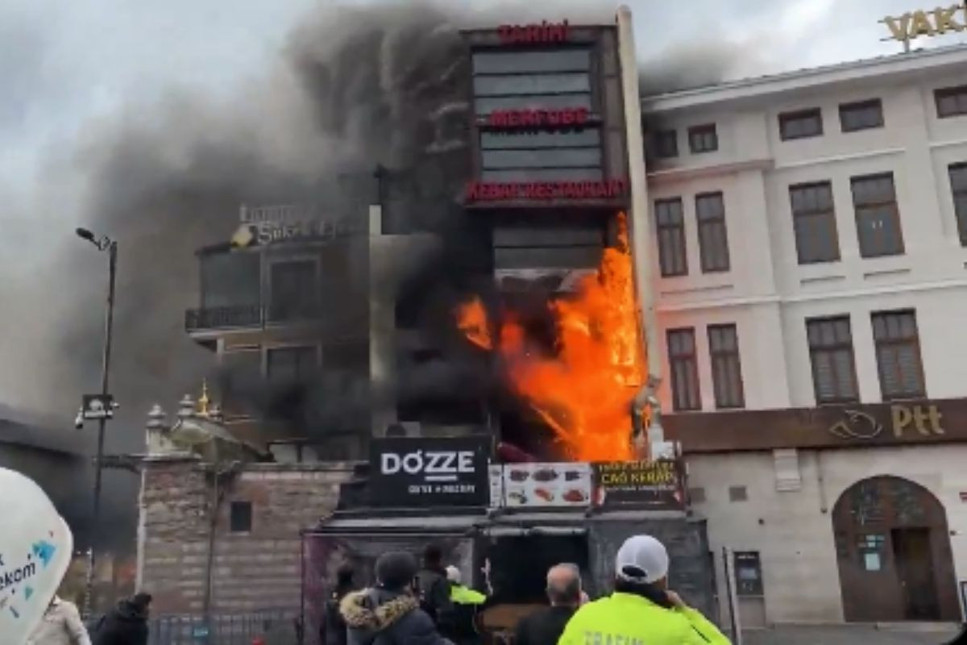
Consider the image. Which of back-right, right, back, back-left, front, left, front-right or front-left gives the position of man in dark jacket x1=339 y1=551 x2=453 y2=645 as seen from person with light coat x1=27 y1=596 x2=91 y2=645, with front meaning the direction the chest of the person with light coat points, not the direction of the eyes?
back-right

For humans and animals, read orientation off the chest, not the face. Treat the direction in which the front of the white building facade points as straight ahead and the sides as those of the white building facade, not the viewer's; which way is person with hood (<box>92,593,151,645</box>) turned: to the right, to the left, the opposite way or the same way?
the opposite way

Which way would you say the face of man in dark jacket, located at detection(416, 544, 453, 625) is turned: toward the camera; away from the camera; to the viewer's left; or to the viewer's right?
away from the camera

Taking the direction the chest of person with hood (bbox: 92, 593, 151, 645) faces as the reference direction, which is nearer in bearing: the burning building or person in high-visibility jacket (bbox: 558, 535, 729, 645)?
the burning building

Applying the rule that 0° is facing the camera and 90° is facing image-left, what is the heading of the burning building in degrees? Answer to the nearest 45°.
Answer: approximately 0°

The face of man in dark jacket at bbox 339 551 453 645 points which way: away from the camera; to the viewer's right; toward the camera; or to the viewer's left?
away from the camera

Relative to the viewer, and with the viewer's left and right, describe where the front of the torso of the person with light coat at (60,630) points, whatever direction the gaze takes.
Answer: facing away from the viewer

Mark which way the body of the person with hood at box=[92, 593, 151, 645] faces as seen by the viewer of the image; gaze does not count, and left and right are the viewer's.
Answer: facing away from the viewer and to the right of the viewer

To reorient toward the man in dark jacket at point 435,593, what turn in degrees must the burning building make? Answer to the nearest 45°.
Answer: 0° — it already faces them

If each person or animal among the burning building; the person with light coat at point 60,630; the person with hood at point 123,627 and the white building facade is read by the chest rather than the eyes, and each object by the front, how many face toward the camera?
2

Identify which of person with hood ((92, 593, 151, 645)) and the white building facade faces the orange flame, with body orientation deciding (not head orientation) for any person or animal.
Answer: the person with hood

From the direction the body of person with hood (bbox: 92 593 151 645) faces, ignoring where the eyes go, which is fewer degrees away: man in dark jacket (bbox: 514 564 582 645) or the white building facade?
the white building facade
